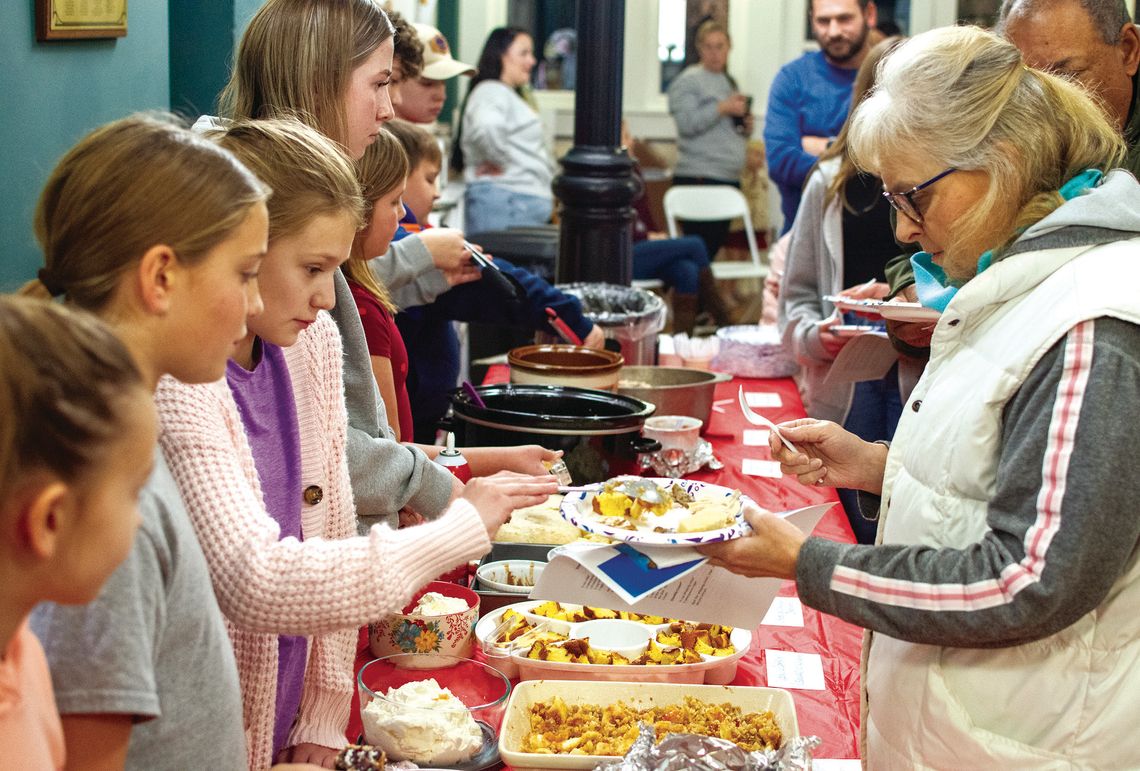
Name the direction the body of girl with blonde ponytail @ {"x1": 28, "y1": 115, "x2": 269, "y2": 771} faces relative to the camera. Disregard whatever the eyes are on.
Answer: to the viewer's right

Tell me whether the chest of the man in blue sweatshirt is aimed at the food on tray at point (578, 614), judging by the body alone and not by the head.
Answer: yes

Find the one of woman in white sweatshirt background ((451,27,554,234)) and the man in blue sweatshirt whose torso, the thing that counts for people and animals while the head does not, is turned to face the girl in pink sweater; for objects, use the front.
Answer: the man in blue sweatshirt

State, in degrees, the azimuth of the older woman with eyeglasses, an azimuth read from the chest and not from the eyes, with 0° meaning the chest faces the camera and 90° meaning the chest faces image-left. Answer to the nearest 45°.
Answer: approximately 90°
